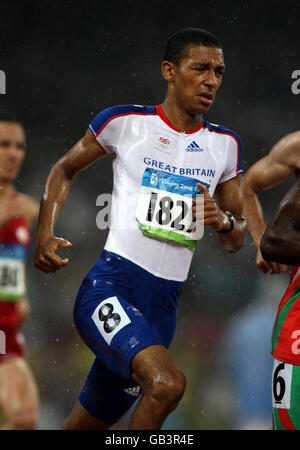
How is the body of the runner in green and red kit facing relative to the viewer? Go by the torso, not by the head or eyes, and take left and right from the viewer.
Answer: facing the viewer and to the right of the viewer

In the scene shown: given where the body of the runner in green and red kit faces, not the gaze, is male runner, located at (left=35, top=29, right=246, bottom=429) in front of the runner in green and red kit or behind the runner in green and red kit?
behind

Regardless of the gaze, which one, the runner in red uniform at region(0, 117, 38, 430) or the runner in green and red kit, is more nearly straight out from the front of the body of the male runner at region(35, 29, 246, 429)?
the runner in green and red kit

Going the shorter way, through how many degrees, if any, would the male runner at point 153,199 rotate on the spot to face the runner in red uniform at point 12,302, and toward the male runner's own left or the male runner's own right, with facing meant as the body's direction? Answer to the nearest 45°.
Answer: approximately 135° to the male runner's own right

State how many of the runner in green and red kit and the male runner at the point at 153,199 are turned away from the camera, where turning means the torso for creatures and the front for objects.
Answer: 0

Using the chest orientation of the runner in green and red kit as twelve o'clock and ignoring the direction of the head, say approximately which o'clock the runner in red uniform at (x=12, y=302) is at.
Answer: The runner in red uniform is roughly at 5 o'clock from the runner in green and red kit.
